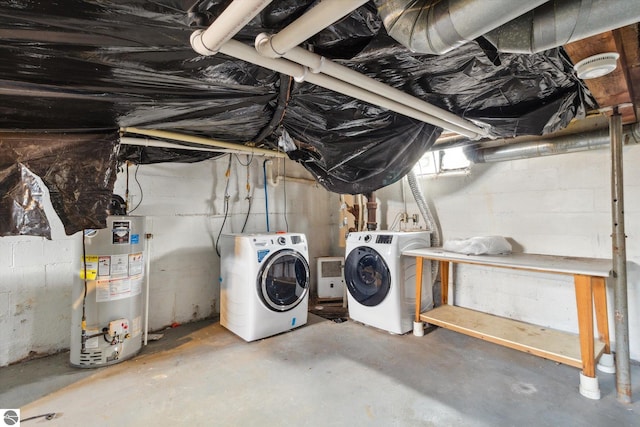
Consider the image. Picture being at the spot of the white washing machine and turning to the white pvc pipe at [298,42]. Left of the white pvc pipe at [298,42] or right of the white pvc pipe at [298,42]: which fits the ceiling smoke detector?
left

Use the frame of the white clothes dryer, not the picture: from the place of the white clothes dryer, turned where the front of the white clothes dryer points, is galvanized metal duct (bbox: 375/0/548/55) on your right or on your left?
on your left

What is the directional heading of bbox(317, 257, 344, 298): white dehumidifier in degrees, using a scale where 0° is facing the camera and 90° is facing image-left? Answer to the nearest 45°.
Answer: approximately 0°

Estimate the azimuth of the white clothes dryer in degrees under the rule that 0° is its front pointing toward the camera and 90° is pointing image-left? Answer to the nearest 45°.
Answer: approximately 45°

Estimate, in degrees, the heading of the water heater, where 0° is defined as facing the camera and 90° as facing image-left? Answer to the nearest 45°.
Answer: approximately 0°

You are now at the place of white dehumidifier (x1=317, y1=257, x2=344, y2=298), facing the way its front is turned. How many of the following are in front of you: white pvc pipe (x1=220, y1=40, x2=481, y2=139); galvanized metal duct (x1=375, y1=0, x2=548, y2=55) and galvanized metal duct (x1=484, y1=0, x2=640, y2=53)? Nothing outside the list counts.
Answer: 3

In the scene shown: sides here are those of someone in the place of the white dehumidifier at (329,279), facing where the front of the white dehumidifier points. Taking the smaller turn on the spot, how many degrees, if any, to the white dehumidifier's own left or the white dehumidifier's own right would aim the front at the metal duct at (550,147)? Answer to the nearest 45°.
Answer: approximately 45° to the white dehumidifier's own left

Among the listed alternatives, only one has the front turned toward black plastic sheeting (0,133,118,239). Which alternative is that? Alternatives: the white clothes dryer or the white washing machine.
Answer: the white clothes dryer

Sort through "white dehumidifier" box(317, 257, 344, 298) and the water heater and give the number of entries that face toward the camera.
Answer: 2
